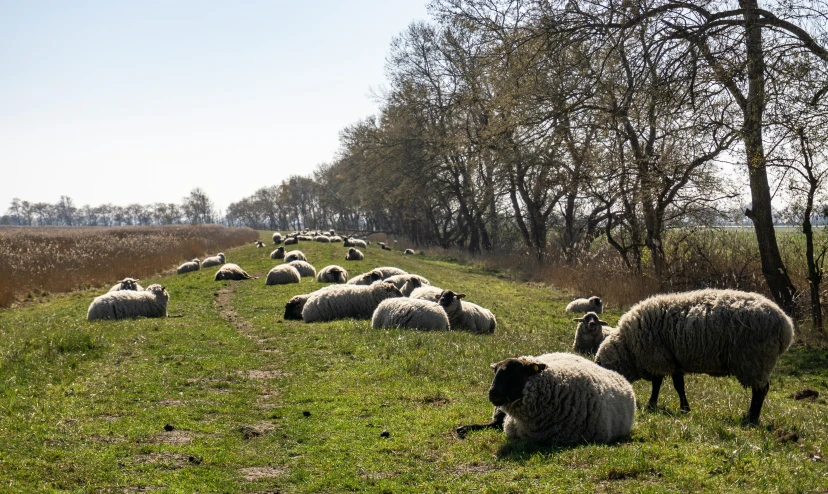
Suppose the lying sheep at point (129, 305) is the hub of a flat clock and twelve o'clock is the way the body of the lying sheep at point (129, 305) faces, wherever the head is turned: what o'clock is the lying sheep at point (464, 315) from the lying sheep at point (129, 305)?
the lying sheep at point (464, 315) is roughly at 1 o'clock from the lying sheep at point (129, 305).

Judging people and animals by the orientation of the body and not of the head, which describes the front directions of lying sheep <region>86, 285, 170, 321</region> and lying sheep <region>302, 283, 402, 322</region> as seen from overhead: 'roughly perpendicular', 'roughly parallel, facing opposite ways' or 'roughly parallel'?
roughly parallel

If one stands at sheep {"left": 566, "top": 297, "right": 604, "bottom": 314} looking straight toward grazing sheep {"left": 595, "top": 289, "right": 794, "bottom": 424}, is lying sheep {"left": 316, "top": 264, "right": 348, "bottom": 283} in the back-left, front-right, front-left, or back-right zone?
back-right

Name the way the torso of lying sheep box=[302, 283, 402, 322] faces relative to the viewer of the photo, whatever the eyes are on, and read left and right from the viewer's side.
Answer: facing to the right of the viewer

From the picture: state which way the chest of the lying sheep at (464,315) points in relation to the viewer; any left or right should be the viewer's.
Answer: facing to the left of the viewer

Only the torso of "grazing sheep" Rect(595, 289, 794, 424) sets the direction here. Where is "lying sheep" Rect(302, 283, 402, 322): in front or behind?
in front

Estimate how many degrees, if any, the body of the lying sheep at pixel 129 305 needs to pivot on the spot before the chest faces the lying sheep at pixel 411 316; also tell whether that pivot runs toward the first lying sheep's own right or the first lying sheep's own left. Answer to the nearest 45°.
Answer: approximately 45° to the first lying sheep's own right

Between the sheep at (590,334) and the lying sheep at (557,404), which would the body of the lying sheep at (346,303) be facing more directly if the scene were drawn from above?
the sheep at (590,334)

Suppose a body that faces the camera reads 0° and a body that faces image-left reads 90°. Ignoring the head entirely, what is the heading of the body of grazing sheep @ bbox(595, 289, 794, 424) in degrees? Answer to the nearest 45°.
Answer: approximately 90°

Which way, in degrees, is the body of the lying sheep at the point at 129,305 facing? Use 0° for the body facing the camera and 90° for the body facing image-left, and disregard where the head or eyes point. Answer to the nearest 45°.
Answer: approximately 270°

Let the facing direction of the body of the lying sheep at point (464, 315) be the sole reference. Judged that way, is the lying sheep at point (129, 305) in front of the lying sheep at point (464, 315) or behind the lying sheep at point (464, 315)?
in front

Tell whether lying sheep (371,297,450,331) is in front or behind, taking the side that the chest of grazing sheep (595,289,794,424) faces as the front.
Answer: in front

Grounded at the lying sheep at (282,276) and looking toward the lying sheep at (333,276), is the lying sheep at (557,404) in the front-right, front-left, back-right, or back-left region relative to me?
front-right

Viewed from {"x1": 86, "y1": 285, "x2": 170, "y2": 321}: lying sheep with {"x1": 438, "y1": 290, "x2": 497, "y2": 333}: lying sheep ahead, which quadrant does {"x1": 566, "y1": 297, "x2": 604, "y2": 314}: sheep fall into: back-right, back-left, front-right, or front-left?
front-left

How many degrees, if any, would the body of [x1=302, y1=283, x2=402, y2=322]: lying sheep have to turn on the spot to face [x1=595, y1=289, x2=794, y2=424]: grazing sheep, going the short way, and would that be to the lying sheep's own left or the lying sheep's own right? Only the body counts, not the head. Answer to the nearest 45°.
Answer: approximately 45° to the lying sheep's own right

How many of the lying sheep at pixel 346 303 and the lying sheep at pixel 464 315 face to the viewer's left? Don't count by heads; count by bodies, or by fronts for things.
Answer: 1

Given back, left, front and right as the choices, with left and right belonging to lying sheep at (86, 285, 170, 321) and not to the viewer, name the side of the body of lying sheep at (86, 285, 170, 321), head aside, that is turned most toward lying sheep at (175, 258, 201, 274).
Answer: left
